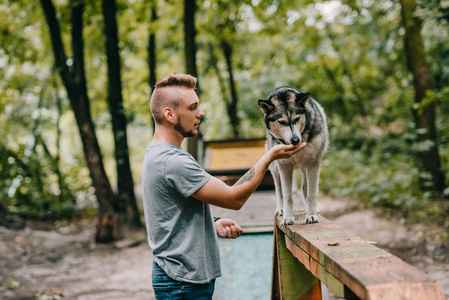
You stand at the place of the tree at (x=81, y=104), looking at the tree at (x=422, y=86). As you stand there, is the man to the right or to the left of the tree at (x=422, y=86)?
right

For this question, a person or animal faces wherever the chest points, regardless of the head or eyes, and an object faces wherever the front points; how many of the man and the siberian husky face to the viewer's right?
1

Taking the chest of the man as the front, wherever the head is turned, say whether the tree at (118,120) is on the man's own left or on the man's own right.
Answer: on the man's own left

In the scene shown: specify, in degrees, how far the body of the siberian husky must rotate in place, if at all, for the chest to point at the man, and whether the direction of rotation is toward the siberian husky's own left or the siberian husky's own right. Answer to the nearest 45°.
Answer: approximately 45° to the siberian husky's own right

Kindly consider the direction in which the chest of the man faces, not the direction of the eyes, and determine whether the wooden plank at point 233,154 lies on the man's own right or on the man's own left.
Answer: on the man's own left

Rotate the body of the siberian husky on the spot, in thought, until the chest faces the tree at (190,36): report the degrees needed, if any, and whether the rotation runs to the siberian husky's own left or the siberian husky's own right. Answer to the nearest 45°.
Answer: approximately 135° to the siberian husky's own right

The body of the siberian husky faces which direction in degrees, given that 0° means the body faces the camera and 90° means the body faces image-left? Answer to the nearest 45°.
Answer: approximately 0°

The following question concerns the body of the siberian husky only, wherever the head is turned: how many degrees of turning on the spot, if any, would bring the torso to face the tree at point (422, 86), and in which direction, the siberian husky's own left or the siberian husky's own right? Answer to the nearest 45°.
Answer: approximately 135° to the siberian husky's own left

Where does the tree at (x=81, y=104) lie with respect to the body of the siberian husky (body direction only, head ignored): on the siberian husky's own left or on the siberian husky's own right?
on the siberian husky's own right

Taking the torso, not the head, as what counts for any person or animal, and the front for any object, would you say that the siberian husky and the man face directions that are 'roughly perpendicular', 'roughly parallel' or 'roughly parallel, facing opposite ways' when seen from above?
roughly perpendicular

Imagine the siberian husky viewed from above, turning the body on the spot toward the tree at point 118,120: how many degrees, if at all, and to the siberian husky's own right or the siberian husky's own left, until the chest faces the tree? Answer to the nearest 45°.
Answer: approximately 135° to the siberian husky's own right

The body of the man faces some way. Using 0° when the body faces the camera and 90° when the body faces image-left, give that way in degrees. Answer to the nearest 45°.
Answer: approximately 270°
